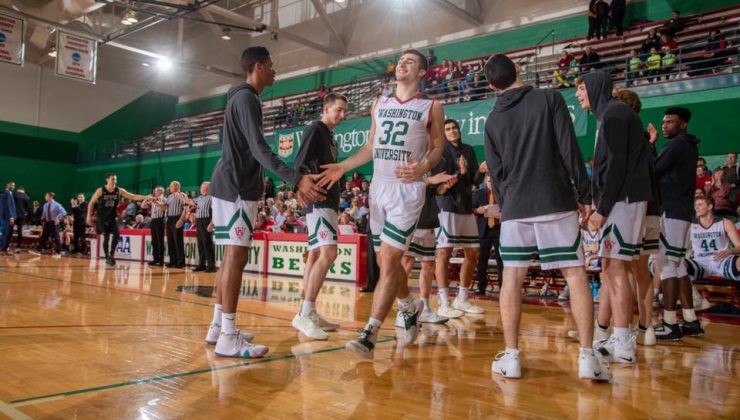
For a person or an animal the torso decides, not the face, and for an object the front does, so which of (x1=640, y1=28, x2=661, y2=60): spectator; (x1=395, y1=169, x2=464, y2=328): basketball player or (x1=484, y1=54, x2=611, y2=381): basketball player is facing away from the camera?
(x1=484, y1=54, x2=611, y2=381): basketball player

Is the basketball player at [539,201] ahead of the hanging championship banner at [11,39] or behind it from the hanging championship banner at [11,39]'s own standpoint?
ahead

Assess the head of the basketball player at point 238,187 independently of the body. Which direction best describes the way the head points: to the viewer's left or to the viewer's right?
to the viewer's right

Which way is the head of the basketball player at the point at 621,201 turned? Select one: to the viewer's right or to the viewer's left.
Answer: to the viewer's left

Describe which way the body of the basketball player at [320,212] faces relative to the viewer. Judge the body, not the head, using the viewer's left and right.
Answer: facing to the right of the viewer

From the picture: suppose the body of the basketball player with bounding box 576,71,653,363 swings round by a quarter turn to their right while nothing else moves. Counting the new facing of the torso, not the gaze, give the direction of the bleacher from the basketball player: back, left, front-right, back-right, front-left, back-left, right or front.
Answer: front

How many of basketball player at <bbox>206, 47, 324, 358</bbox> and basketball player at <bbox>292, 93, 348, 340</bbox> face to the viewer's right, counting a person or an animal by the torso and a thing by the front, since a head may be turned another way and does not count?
2

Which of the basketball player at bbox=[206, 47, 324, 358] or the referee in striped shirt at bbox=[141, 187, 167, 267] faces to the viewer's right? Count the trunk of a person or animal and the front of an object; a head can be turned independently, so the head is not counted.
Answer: the basketball player

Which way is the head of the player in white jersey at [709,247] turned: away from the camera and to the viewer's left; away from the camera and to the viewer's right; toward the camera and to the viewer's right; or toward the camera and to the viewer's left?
toward the camera and to the viewer's left

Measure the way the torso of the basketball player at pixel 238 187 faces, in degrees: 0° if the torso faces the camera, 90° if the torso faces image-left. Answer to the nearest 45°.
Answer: approximately 270°

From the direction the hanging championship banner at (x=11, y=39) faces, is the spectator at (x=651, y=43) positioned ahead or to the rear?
ahead

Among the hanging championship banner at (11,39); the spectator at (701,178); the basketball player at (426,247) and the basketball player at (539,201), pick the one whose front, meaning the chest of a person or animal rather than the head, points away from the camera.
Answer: the basketball player at (539,201)

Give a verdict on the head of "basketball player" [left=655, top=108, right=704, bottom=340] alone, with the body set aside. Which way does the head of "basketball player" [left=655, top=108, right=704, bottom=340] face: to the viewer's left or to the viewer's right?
to the viewer's left

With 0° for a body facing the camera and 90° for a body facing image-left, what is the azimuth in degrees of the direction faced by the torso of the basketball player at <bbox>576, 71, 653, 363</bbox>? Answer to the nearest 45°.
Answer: approximately 90°

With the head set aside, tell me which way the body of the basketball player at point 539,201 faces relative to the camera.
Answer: away from the camera

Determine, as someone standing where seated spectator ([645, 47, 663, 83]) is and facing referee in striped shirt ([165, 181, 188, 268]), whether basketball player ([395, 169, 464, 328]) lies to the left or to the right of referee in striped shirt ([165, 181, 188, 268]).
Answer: left
